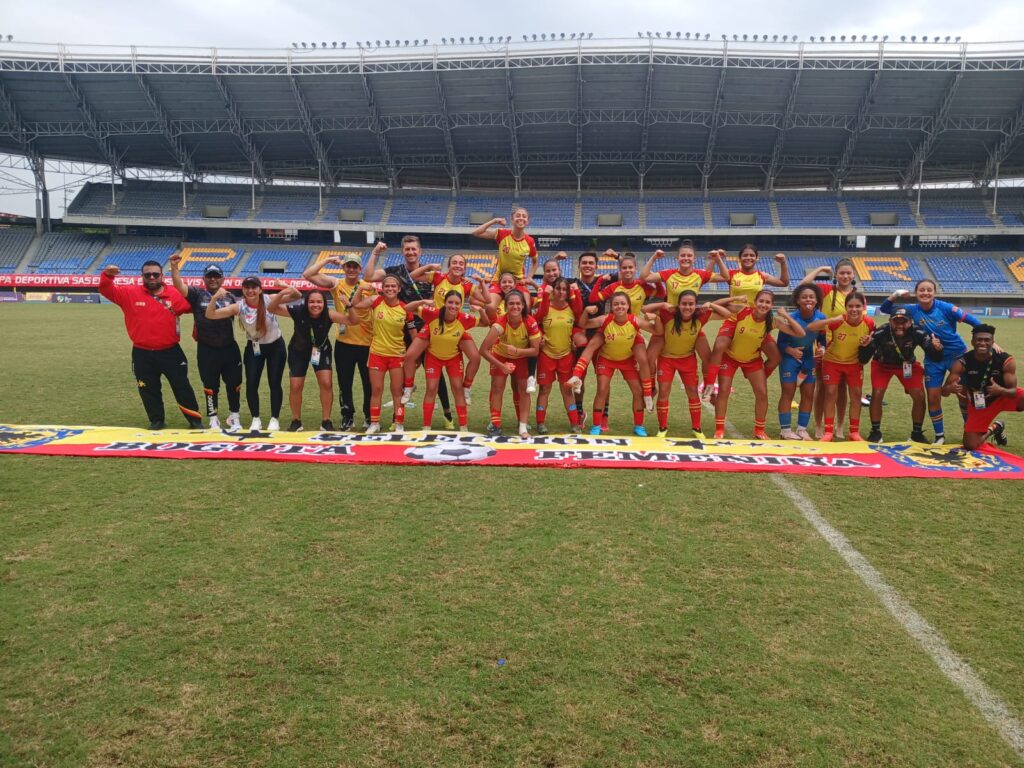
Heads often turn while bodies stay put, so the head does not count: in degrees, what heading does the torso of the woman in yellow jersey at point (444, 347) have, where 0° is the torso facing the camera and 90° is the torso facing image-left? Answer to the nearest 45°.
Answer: approximately 0°

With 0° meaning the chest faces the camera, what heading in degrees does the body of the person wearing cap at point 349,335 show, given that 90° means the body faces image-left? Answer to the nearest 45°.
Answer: approximately 0°

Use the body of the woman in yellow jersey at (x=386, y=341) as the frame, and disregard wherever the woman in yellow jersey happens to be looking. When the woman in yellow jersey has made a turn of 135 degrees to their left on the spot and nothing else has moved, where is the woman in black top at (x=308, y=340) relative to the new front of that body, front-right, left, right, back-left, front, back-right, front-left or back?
back-left

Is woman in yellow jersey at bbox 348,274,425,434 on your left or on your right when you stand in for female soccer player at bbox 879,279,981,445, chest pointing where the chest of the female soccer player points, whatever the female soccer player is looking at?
on your right

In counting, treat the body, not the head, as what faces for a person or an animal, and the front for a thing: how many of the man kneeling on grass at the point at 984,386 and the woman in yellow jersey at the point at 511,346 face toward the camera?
2

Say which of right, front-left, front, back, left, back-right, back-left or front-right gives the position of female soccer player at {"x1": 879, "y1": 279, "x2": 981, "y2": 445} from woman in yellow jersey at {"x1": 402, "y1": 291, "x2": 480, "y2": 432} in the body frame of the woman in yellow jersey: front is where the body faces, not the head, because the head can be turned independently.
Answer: left

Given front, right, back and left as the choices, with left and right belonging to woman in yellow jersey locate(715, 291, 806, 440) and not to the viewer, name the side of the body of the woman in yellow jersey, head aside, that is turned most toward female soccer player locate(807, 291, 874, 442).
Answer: left
